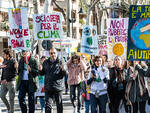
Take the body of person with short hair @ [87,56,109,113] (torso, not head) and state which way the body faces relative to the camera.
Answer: toward the camera

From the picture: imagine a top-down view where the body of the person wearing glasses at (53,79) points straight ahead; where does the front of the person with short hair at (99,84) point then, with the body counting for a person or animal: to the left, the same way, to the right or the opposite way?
the same way

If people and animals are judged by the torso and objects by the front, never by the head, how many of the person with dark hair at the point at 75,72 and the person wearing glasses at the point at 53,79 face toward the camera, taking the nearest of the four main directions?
2

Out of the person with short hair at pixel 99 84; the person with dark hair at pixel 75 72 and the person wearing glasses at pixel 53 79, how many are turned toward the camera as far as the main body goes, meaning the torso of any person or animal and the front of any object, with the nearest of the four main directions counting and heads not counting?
3

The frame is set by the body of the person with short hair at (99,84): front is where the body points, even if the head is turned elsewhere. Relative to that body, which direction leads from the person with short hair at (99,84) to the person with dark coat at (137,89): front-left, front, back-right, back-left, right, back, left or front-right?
left

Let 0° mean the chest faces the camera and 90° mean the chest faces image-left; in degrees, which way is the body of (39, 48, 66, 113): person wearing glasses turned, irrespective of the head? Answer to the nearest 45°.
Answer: approximately 0°

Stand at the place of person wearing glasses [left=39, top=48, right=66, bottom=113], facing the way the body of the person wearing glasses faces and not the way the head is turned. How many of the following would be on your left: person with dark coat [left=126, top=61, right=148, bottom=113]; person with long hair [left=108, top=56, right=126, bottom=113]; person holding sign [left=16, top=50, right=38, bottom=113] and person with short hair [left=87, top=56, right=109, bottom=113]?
3

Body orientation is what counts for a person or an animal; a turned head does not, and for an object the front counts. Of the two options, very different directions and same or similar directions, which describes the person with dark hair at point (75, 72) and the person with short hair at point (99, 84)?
same or similar directions

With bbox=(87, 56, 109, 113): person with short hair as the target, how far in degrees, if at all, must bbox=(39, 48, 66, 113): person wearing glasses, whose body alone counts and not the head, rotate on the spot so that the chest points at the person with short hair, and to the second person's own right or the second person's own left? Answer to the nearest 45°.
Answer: approximately 90° to the second person's own left

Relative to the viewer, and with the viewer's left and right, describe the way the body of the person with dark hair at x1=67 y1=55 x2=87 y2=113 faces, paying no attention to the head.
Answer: facing the viewer

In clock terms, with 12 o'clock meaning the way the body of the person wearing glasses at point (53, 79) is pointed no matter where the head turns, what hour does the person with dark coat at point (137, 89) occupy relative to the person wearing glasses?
The person with dark coat is roughly at 9 o'clock from the person wearing glasses.

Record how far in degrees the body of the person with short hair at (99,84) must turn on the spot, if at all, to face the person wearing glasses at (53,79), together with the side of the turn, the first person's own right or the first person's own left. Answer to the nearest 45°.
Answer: approximately 90° to the first person's own right
